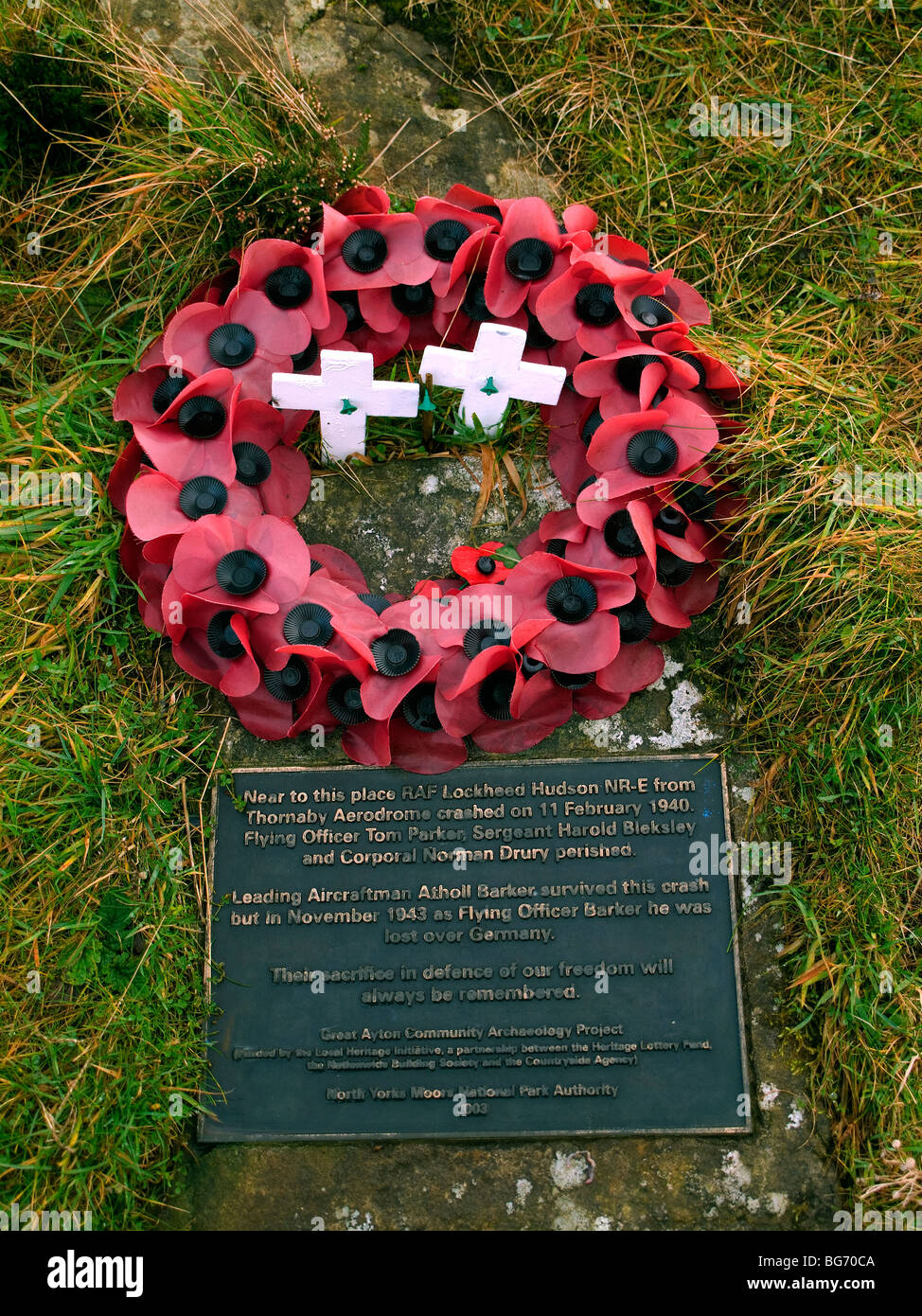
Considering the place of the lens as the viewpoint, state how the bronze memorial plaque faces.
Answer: facing the viewer

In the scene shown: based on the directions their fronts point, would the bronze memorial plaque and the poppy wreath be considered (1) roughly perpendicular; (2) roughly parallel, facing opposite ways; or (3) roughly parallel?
roughly parallel

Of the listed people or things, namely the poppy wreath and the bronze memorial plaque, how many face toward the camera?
2

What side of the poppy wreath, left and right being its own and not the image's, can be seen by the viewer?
front
